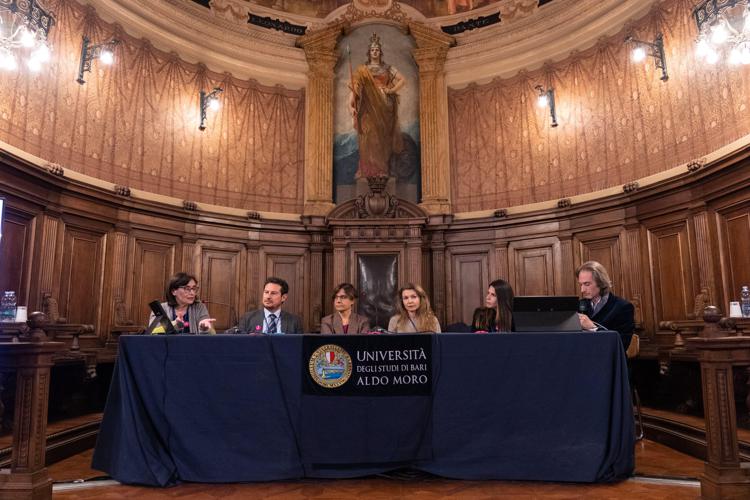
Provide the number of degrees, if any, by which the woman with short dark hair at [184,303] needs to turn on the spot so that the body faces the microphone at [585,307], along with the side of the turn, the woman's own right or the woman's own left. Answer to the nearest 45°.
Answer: approximately 45° to the woman's own left

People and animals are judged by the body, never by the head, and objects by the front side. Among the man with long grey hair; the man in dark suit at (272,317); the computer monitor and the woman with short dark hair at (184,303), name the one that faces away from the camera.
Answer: the computer monitor

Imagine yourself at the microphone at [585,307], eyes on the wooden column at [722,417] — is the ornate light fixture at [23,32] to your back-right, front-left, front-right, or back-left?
back-right

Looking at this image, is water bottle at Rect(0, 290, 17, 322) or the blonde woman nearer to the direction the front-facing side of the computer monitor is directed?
the blonde woman

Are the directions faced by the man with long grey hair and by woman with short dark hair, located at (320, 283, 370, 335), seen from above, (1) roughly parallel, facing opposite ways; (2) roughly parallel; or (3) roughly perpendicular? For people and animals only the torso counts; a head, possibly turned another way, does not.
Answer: roughly perpendicular

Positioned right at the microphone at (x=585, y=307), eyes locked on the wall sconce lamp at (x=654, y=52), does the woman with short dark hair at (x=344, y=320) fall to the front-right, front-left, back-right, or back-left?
back-left

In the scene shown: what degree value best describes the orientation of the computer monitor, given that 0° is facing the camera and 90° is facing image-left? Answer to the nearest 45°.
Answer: approximately 180°

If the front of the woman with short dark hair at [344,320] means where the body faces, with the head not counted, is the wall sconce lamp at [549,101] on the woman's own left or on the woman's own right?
on the woman's own left
